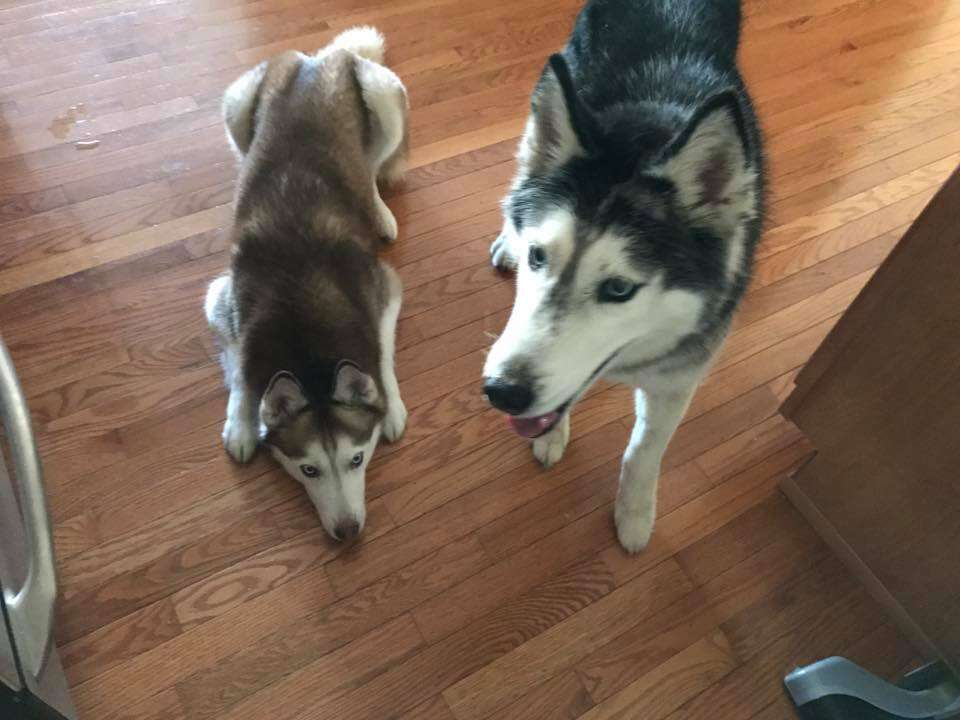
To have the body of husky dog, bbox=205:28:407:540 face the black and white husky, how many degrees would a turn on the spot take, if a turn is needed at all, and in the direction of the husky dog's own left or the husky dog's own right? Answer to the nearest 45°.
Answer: approximately 45° to the husky dog's own left

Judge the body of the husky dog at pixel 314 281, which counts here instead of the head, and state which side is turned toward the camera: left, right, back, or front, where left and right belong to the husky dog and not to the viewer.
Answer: front

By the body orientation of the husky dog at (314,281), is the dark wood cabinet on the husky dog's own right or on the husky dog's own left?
on the husky dog's own left

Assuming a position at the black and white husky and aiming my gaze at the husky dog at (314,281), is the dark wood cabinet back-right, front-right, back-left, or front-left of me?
back-right
